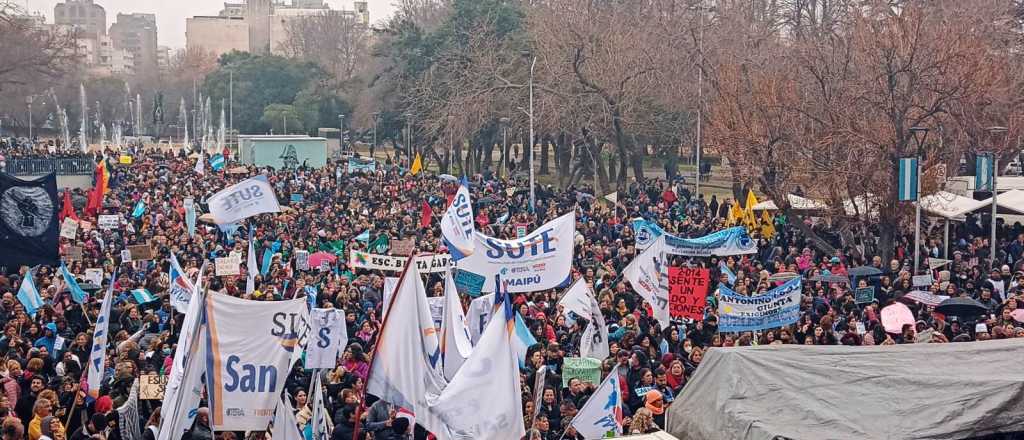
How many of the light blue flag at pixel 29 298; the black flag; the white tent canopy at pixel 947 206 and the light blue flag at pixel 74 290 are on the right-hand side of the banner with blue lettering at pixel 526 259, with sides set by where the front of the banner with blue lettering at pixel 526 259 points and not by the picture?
3

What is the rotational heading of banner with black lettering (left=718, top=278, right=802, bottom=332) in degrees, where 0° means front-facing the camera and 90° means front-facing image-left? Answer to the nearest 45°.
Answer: approximately 0°

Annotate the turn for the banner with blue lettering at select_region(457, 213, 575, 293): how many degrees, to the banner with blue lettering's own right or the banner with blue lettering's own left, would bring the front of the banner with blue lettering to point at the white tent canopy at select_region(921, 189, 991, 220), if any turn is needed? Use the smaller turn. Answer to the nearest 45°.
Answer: approximately 135° to the banner with blue lettering's own left

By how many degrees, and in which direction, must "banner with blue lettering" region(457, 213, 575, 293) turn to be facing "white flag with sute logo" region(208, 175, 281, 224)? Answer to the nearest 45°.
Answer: approximately 135° to its right

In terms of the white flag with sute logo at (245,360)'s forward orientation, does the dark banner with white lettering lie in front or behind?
behind

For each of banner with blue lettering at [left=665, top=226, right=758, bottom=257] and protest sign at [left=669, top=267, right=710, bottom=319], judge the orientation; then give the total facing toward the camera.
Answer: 2

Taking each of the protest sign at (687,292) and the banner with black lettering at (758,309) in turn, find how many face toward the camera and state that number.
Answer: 2
